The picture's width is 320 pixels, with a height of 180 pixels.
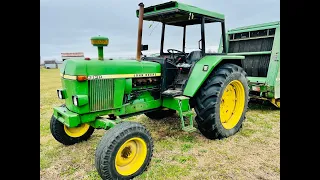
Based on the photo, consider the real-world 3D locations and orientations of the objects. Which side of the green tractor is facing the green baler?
back

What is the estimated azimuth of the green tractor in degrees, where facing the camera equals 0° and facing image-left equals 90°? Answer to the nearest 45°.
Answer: approximately 45°
